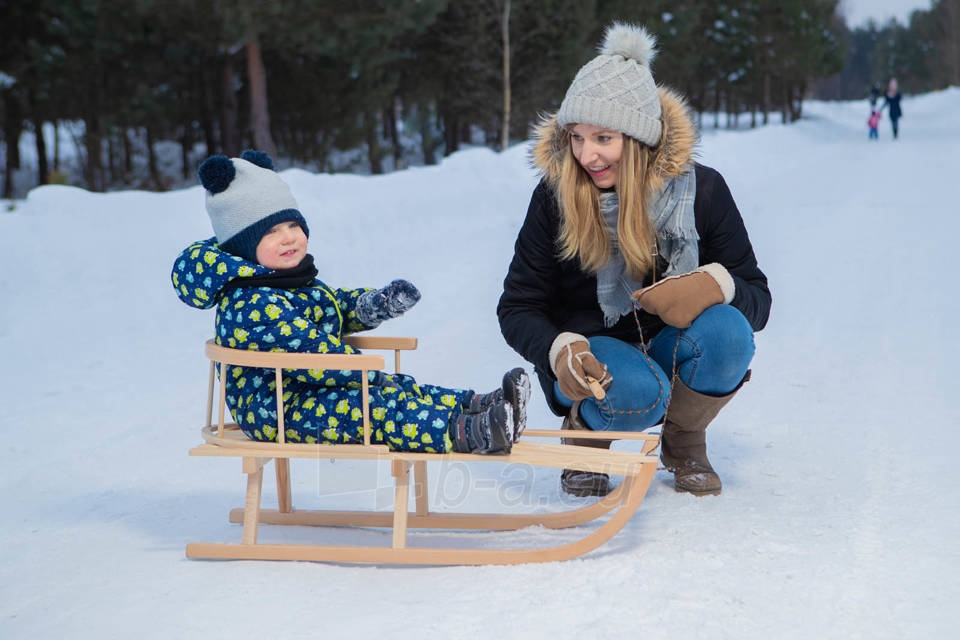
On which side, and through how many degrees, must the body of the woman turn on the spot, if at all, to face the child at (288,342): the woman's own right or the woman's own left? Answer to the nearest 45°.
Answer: approximately 45° to the woman's own right

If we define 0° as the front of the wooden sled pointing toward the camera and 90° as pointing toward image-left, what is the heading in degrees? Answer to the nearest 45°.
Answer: approximately 270°

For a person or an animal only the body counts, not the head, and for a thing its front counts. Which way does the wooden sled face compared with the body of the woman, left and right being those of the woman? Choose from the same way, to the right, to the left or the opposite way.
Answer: to the left

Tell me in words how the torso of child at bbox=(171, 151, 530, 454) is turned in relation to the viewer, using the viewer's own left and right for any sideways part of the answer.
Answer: facing to the right of the viewer

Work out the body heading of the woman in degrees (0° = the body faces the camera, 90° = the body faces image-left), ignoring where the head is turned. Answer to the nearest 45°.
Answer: approximately 0°
